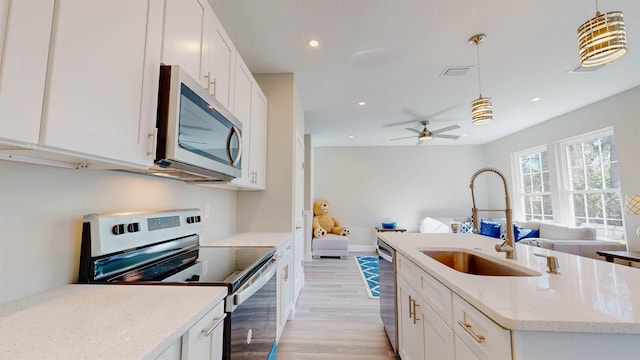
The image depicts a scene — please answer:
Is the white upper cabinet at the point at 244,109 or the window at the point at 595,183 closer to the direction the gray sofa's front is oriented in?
the white upper cabinet

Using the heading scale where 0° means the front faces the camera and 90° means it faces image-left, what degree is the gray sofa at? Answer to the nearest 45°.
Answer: approximately 45°

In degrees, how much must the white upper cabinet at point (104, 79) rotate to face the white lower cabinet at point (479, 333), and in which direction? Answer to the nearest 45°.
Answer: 0° — it already faces it

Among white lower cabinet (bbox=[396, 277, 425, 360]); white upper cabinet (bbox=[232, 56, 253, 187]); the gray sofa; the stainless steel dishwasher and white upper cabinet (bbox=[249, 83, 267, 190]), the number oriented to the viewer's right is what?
2

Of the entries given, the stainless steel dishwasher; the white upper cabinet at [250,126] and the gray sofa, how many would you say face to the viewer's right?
1

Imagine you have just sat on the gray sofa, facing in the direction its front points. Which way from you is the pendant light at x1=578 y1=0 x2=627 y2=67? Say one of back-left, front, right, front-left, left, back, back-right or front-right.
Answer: front-left

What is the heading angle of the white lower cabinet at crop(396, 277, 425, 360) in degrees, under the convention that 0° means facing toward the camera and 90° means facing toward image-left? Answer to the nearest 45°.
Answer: approximately 90°

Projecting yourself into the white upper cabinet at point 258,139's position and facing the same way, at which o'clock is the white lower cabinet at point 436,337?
The white lower cabinet is roughly at 2 o'clock from the white upper cabinet.

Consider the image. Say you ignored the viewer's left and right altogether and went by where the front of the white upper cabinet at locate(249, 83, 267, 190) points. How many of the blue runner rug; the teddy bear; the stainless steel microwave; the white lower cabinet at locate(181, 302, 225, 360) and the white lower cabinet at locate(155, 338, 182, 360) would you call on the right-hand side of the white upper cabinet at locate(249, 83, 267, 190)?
3

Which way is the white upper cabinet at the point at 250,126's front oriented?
to the viewer's right

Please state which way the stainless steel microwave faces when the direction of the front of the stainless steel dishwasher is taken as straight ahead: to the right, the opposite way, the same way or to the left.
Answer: the opposite way

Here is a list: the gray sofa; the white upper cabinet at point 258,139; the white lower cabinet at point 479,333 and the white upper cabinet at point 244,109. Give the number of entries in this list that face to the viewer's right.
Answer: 2

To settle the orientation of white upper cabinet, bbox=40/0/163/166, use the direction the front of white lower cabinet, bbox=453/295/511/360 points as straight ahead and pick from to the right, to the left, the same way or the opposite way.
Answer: the opposite way

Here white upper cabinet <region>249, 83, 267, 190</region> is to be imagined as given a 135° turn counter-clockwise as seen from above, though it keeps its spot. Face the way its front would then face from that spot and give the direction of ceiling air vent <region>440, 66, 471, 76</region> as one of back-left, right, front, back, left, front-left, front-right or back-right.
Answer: back-right

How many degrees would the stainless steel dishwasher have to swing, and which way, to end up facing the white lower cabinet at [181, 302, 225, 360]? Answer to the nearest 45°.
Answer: approximately 90° to its left

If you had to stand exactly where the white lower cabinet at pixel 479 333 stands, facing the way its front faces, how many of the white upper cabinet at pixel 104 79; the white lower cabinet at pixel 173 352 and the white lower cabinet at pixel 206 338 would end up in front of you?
3

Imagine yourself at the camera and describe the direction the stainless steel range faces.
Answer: facing the viewer and to the right of the viewer

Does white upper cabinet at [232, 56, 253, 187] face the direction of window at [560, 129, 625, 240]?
yes

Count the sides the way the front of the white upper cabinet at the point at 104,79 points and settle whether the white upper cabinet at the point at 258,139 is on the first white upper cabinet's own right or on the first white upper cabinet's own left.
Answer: on the first white upper cabinet's own left
